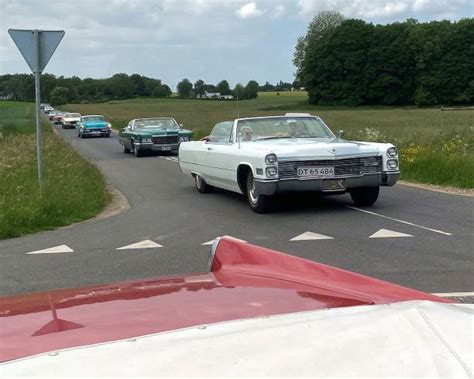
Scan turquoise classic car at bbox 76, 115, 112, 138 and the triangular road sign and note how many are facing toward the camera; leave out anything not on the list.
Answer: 1

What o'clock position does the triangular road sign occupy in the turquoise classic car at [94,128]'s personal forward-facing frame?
The triangular road sign is roughly at 12 o'clock from the turquoise classic car.

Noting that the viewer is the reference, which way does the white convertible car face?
facing the viewer and to the right of the viewer

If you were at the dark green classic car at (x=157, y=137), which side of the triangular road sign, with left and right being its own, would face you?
front

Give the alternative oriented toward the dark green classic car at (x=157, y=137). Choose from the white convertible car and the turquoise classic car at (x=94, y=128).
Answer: the turquoise classic car at (x=94, y=128)

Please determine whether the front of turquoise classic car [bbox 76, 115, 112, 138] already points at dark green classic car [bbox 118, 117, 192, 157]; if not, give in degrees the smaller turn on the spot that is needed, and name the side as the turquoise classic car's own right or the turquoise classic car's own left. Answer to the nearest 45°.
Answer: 0° — it already faces it

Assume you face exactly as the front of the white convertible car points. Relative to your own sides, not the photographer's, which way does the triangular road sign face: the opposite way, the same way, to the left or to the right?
the opposite way

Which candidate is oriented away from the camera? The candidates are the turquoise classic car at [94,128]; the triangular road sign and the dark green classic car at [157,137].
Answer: the triangular road sign

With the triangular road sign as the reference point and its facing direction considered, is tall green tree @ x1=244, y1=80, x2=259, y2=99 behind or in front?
in front

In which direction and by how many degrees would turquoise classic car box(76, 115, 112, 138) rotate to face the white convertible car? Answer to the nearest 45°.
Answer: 0° — it already faces it

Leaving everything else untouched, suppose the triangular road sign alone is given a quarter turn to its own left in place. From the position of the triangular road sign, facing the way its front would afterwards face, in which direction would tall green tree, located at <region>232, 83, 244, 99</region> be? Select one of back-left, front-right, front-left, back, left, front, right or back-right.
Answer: back-right

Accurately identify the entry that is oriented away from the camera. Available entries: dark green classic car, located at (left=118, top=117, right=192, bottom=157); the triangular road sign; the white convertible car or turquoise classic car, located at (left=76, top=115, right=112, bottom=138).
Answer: the triangular road sign

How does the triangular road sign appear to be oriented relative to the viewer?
away from the camera

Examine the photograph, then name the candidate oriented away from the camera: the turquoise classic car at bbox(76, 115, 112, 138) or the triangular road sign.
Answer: the triangular road sign

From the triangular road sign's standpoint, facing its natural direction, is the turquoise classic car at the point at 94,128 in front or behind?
in front

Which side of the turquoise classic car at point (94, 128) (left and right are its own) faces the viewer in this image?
front
